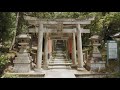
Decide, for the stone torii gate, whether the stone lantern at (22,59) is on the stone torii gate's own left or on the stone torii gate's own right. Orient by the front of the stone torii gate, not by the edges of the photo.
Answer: on the stone torii gate's own right

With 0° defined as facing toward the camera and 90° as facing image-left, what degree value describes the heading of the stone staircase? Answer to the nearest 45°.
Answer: approximately 0°

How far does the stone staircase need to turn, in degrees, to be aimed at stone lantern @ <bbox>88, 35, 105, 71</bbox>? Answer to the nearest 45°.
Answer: approximately 45° to its left

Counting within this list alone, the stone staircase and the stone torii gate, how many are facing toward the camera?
2

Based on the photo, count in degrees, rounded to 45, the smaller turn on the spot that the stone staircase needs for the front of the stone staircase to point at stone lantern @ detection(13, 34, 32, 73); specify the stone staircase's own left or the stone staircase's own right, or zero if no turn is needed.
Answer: approximately 45° to the stone staircase's own right
